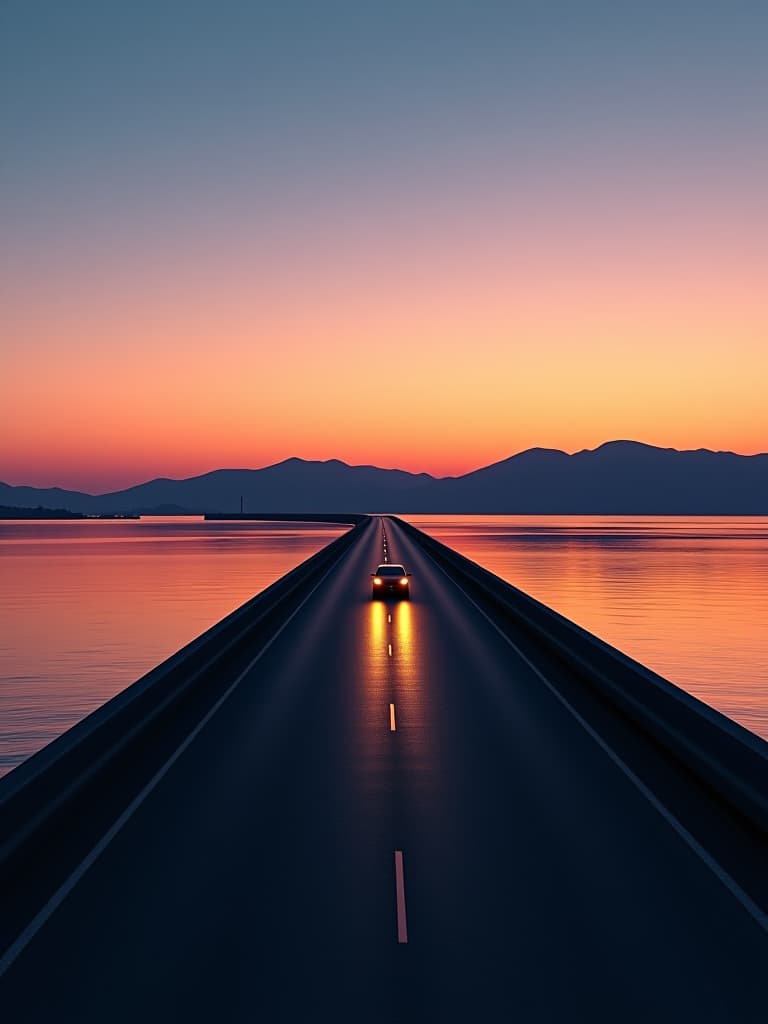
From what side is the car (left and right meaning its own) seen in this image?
front
